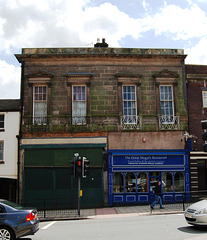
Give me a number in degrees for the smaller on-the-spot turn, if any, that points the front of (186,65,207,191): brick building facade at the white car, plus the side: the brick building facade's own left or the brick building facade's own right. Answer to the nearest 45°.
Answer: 0° — it already faces it

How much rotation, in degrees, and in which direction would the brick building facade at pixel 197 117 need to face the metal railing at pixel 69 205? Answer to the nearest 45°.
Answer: approximately 45° to its right

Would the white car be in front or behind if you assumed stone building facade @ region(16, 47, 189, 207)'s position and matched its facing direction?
in front

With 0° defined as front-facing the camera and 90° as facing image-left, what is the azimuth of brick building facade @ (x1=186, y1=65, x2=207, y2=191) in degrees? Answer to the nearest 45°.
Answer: approximately 0°

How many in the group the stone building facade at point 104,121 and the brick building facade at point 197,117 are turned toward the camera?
2

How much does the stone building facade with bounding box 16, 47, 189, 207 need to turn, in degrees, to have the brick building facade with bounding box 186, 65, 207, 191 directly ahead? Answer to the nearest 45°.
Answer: approximately 90° to its left

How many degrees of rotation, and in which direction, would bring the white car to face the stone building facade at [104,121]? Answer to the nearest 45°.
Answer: approximately 90° to its right

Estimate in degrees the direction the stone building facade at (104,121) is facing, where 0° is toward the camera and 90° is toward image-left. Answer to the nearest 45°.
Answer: approximately 0°

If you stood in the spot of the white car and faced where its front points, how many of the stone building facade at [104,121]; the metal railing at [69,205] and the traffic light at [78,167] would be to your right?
3

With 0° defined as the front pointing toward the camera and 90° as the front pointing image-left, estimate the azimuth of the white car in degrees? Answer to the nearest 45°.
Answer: approximately 45°

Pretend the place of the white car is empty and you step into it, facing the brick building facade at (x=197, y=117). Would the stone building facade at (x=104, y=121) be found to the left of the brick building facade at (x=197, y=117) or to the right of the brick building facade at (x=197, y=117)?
left
